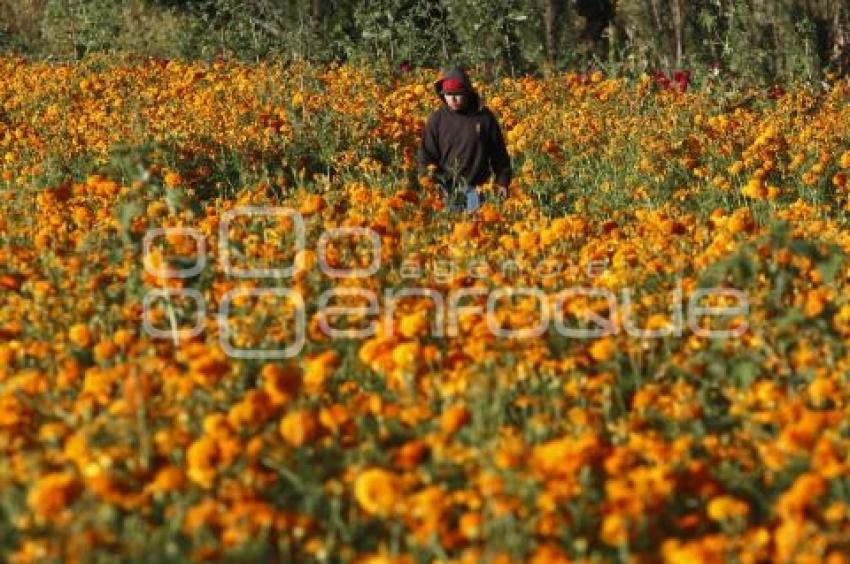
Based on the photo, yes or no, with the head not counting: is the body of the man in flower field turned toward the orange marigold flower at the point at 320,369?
yes

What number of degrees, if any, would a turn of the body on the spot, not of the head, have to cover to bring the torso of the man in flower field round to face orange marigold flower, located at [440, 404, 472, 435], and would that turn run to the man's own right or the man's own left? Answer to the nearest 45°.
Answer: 0° — they already face it

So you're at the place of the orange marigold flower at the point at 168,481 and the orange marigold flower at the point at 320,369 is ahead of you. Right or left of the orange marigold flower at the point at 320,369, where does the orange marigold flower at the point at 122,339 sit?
left

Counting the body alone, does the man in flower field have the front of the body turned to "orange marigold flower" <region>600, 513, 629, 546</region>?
yes

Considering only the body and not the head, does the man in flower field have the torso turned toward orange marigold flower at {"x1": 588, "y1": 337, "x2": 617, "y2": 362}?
yes

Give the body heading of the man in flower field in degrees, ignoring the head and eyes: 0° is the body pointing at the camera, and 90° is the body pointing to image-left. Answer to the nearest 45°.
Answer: approximately 0°

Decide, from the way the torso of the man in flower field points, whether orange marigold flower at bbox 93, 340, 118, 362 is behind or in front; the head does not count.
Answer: in front

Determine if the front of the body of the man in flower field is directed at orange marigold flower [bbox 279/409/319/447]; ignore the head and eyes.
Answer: yes

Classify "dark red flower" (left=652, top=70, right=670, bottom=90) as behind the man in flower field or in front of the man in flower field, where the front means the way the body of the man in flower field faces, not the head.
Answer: behind

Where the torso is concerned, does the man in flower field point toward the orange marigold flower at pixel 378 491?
yes

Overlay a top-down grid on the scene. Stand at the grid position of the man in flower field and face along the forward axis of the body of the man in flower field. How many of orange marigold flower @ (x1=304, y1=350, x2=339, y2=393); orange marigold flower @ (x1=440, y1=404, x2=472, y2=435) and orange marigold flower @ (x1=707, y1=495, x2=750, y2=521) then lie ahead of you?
3

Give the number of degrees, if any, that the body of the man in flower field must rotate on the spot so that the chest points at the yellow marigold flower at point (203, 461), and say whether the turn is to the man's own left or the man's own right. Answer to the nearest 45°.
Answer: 0° — they already face it
